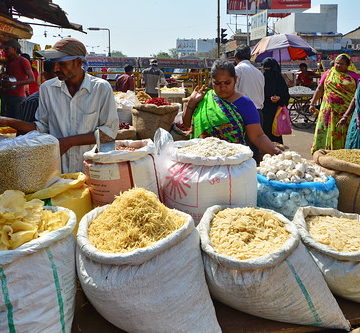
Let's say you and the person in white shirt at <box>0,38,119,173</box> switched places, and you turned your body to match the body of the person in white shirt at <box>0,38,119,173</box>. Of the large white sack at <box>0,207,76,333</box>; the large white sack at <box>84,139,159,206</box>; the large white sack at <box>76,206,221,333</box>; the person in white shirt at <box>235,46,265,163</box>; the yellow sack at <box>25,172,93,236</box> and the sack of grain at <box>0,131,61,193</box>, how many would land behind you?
1

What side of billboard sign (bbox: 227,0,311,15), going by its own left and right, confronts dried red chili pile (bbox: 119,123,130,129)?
front

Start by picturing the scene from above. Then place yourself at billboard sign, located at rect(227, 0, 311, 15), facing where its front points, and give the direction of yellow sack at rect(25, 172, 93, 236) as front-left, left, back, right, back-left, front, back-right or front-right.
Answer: front

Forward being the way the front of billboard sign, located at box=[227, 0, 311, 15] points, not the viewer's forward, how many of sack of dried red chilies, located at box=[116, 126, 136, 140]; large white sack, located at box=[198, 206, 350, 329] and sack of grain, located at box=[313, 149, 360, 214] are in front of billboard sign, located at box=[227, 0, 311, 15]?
3

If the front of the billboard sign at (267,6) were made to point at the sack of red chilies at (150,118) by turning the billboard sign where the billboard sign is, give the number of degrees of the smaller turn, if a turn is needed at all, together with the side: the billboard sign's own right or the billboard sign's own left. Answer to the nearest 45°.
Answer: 0° — it already faces it

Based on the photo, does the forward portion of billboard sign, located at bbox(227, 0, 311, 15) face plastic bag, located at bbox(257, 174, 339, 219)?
yes

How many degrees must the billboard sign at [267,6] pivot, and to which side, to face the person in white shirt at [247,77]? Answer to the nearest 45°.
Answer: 0° — it already faces them

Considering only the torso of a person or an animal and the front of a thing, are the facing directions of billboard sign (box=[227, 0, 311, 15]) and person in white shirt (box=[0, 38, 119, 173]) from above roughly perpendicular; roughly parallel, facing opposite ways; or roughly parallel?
roughly parallel

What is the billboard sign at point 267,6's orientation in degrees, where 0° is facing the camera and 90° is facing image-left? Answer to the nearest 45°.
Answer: approximately 0°

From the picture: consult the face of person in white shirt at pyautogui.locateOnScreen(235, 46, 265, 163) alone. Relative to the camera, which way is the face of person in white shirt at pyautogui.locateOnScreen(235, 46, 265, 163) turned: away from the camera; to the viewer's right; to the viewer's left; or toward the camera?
away from the camera

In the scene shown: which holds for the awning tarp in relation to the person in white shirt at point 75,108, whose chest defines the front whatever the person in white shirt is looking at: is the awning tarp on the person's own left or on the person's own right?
on the person's own right

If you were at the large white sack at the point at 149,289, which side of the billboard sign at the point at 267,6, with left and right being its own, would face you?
front

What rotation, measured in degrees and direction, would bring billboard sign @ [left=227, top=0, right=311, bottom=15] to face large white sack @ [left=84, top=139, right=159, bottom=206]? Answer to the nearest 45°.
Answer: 0° — it already faces it
